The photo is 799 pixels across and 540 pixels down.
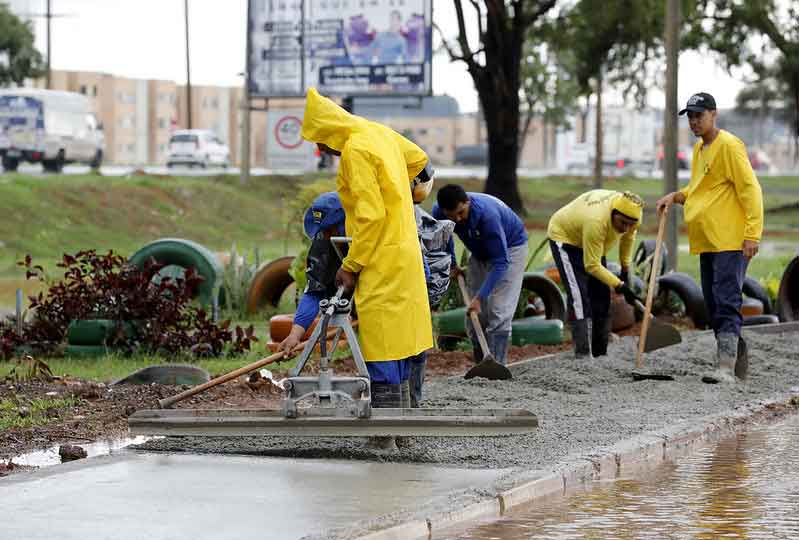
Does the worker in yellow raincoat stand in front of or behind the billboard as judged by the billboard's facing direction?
in front

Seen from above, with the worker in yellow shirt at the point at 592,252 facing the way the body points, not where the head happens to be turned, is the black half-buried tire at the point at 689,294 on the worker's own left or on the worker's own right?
on the worker's own left

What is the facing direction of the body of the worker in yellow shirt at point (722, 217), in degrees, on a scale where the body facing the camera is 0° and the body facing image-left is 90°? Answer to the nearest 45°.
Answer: approximately 45°

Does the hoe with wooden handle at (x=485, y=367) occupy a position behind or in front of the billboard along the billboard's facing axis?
in front

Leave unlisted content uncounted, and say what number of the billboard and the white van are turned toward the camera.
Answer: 1

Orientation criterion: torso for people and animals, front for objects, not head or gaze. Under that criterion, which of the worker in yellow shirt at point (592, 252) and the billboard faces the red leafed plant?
the billboard

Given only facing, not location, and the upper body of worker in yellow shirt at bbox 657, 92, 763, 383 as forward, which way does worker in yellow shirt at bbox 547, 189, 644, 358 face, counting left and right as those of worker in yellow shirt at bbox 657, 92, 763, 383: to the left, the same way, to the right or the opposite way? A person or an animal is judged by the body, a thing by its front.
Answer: to the left

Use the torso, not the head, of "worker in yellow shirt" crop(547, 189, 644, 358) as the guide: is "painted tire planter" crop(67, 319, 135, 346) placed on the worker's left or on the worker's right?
on the worker's right

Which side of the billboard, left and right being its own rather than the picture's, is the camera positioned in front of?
front

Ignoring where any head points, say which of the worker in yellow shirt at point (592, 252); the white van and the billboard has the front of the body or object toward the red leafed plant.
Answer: the billboard

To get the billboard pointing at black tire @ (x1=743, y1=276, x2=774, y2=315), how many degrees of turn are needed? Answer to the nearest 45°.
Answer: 0° — it already faces it

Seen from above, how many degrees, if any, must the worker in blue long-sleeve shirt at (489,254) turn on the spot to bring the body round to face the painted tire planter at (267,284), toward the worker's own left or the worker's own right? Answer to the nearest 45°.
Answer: approximately 90° to the worker's own right

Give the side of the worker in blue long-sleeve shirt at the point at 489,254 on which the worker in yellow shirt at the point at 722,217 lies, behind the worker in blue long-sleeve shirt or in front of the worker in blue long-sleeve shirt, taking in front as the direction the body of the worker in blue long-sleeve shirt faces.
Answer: behind
